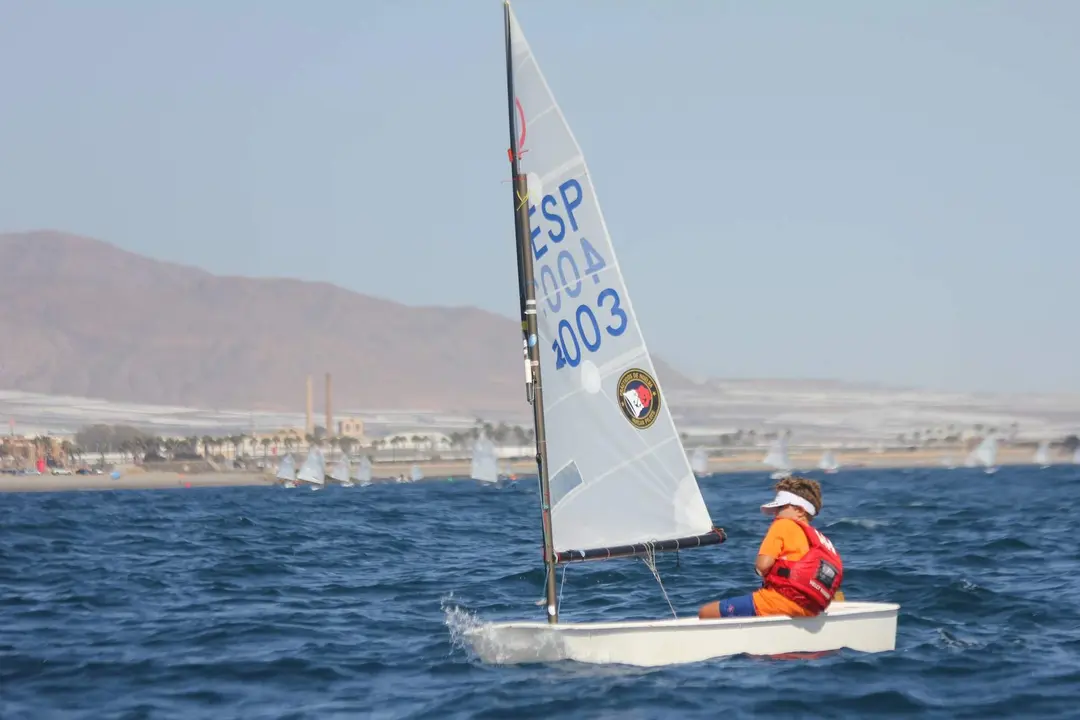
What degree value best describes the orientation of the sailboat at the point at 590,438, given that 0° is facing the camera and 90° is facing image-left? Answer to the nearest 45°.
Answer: approximately 90°
